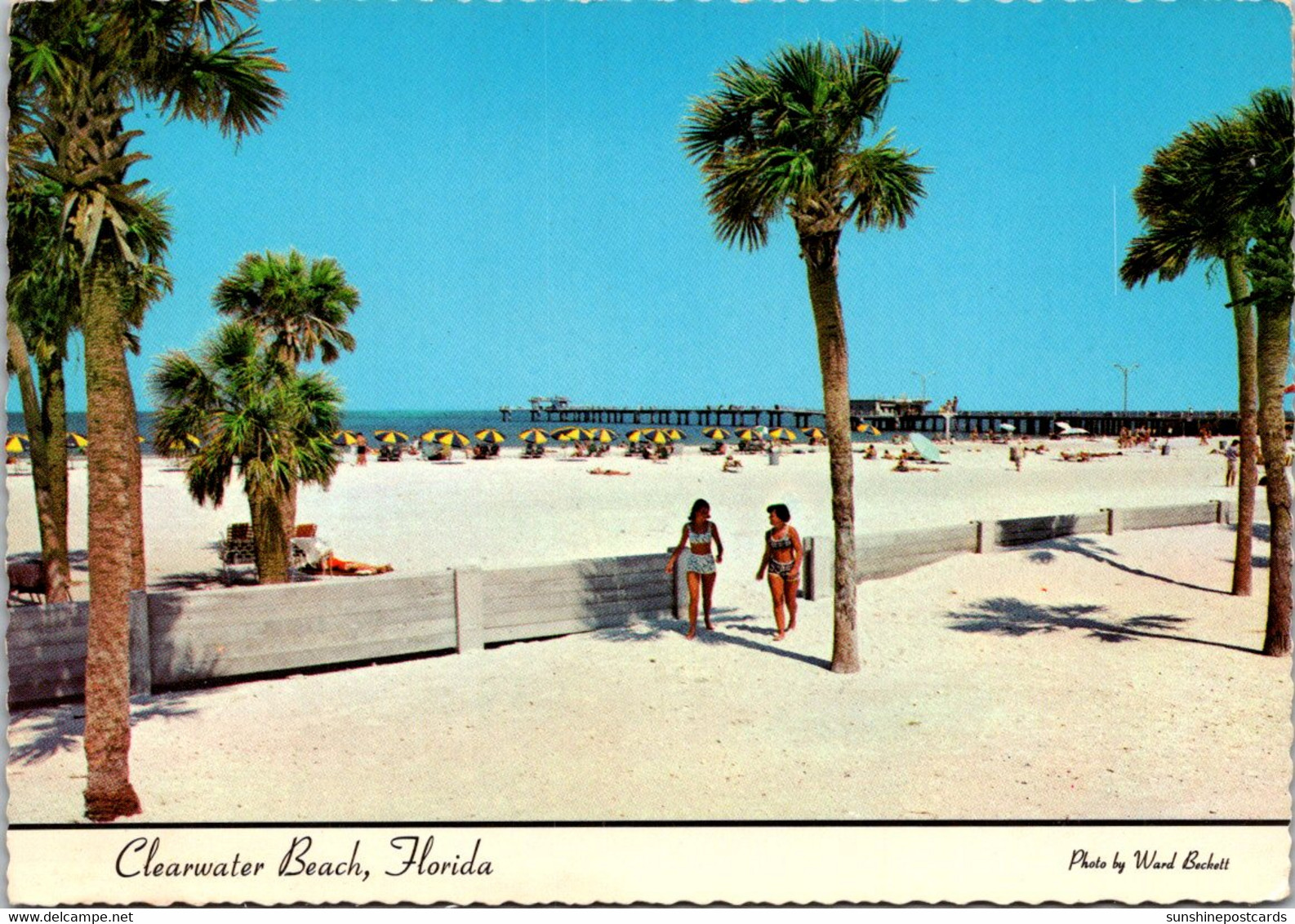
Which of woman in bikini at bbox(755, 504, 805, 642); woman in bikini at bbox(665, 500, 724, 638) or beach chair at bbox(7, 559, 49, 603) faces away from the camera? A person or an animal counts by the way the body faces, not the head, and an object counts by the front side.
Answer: the beach chair

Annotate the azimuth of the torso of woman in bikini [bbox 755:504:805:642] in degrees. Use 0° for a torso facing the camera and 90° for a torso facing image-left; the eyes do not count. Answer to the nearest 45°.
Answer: approximately 45°

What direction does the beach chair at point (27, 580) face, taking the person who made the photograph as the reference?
facing away from the viewer

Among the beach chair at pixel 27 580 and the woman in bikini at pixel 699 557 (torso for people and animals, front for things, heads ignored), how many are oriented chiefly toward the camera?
1

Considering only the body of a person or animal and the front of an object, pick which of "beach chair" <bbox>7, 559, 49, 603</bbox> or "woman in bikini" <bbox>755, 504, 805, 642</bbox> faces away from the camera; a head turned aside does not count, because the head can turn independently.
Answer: the beach chair

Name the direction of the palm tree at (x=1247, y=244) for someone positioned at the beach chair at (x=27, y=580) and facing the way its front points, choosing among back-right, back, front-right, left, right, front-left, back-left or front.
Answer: back-right

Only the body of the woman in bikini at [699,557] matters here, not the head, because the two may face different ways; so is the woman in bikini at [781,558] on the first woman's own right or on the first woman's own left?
on the first woman's own left

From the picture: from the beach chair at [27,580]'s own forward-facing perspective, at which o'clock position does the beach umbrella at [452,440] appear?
The beach umbrella is roughly at 1 o'clock from the beach chair.

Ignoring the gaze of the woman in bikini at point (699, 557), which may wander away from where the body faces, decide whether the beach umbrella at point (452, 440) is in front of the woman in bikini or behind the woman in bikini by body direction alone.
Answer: behind

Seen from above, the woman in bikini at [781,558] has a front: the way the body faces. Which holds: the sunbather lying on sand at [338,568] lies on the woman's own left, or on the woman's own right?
on the woman's own right

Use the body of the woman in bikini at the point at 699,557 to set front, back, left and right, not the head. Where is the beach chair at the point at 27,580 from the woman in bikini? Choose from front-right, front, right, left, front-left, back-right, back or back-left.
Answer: right

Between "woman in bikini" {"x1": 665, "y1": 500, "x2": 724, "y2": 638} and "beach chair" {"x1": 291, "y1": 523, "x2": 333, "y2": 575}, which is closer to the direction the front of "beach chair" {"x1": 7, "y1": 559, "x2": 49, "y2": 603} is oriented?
the beach chair

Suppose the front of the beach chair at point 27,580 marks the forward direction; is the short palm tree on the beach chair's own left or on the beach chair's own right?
on the beach chair's own right

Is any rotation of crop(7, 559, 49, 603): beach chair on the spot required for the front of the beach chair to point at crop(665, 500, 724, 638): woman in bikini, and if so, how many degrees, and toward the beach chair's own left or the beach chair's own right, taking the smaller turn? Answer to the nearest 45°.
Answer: approximately 135° to the beach chair's own right
